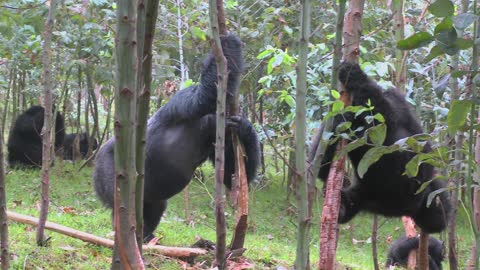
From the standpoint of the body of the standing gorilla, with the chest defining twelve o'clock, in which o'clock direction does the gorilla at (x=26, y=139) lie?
The gorilla is roughly at 8 o'clock from the standing gorilla.

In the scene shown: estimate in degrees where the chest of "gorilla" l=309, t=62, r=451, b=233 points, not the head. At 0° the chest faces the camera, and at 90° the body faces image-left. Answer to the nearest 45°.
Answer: approximately 90°

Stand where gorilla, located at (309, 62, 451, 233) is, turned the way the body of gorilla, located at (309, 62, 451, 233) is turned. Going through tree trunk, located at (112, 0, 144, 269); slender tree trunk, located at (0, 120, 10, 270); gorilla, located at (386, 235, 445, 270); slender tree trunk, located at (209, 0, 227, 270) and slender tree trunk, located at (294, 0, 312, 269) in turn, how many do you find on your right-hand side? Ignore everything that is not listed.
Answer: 1
